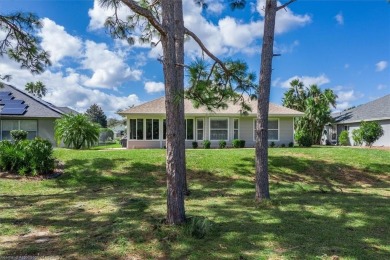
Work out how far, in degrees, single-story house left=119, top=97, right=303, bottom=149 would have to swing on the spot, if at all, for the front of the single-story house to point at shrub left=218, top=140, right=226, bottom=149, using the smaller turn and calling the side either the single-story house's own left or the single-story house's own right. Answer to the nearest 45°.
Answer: approximately 135° to the single-story house's own right

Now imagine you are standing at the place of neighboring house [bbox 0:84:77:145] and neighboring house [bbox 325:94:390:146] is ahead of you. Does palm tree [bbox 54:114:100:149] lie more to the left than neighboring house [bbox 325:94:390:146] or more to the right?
right

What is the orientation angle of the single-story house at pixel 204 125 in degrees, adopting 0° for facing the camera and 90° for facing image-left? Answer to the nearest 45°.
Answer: approximately 180°

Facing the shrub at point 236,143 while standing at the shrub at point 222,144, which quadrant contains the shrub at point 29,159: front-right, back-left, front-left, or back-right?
back-right

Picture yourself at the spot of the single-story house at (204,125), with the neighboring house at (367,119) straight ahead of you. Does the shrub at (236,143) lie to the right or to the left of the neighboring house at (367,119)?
right

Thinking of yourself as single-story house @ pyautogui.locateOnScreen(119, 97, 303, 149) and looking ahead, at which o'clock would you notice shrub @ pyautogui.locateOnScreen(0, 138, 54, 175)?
The shrub is roughly at 7 o'clock from the single-story house.

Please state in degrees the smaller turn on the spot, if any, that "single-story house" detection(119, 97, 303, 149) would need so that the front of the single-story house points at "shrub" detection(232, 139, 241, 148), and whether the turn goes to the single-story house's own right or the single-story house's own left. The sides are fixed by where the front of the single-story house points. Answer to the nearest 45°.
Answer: approximately 135° to the single-story house's own right

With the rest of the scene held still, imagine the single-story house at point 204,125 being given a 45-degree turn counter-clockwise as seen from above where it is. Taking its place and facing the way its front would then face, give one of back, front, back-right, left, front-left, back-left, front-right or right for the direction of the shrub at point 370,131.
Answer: back-right

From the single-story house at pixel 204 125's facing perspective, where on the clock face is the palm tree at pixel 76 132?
The palm tree is roughly at 8 o'clock from the single-story house.

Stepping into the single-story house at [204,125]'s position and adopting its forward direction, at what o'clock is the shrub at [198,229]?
The shrub is roughly at 6 o'clock from the single-story house.

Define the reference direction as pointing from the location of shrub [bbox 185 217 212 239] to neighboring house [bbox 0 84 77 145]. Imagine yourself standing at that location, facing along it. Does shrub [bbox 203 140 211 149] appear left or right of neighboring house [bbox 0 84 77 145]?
right

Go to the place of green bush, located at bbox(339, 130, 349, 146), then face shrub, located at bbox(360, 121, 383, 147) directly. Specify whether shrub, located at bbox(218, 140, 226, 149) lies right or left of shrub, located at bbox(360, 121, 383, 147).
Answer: right
